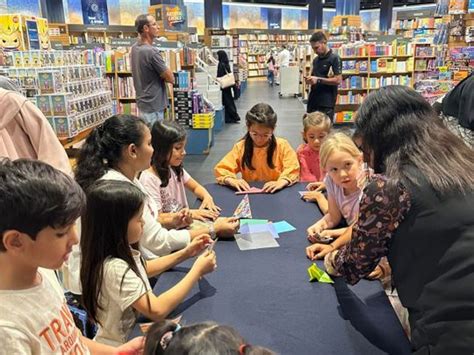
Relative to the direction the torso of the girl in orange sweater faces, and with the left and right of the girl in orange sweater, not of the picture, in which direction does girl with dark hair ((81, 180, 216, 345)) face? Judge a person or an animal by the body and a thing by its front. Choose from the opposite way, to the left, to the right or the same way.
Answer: to the left

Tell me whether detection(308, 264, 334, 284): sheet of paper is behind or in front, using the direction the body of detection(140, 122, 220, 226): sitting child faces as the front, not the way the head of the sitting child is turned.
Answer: in front

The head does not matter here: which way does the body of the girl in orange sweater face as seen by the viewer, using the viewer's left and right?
facing the viewer

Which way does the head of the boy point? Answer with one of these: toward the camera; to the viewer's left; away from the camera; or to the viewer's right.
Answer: to the viewer's right

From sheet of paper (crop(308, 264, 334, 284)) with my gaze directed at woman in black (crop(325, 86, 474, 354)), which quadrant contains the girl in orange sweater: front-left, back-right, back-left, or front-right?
back-left

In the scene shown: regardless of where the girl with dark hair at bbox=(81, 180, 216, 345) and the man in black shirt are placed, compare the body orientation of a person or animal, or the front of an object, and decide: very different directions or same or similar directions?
very different directions

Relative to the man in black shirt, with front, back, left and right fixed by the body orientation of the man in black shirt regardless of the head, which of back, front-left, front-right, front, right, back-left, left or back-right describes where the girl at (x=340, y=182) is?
front-left

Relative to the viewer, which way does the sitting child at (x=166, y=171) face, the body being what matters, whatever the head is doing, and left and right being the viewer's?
facing the viewer and to the right of the viewer

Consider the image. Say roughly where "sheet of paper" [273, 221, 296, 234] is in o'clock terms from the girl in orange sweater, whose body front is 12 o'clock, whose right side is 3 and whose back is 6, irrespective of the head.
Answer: The sheet of paper is roughly at 12 o'clock from the girl in orange sweater.

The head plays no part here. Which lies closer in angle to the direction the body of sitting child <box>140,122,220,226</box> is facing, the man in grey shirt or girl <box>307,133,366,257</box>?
the girl

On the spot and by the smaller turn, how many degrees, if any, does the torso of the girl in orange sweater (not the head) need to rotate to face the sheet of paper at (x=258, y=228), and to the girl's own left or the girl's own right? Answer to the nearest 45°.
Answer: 0° — they already face it

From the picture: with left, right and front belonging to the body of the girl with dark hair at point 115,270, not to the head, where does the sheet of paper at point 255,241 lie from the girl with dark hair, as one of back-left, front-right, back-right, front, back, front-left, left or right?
front-left

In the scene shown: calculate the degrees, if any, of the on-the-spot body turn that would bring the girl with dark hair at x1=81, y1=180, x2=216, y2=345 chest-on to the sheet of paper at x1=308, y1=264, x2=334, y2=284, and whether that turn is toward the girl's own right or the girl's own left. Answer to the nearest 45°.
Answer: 0° — they already face it

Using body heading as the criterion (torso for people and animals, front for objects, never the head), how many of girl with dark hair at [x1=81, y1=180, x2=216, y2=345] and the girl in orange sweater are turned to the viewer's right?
1

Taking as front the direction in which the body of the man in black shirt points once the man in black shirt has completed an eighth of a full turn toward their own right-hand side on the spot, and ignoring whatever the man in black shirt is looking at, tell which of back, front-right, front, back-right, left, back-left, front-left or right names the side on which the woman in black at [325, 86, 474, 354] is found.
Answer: left

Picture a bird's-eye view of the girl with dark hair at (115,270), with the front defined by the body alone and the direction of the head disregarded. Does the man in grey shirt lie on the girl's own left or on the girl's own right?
on the girl's own left

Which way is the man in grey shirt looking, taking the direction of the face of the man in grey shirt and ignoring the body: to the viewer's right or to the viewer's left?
to the viewer's right

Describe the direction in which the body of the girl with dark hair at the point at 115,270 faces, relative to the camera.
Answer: to the viewer's right
